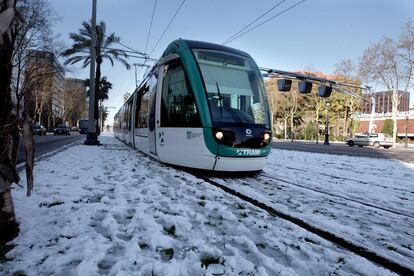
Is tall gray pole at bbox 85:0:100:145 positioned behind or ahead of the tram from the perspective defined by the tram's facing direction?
behind

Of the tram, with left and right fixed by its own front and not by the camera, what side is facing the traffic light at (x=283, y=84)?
left

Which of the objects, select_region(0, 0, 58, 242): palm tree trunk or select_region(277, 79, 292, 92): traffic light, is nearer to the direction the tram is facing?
the palm tree trunk

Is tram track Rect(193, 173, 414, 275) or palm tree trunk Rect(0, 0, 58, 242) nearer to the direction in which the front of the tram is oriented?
the tram track

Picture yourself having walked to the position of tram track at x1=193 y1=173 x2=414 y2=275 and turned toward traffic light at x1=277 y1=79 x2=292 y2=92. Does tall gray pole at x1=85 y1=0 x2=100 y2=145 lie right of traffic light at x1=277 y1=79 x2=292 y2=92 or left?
left

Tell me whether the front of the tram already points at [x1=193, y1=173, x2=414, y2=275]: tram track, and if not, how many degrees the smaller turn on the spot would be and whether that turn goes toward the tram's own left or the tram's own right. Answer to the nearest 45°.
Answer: approximately 45° to the tram's own right

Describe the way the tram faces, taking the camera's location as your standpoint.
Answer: facing the viewer and to the right of the viewer

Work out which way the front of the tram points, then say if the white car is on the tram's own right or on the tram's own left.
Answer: on the tram's own left
